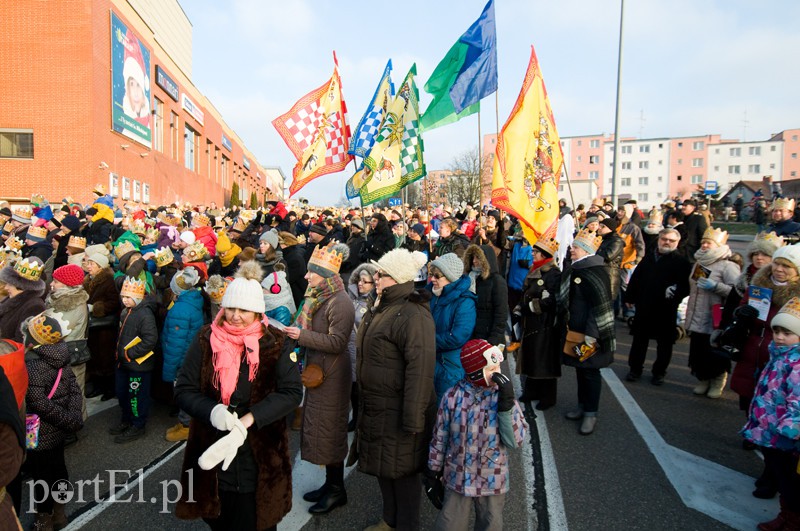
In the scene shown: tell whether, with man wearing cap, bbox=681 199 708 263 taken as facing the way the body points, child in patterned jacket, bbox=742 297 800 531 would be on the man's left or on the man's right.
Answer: on the man's left

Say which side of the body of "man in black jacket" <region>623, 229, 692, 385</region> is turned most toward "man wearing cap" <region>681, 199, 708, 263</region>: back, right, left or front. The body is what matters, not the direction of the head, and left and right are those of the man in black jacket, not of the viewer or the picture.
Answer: back

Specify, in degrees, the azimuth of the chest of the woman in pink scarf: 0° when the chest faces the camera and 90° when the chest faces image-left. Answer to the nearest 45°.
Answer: approximately 0°

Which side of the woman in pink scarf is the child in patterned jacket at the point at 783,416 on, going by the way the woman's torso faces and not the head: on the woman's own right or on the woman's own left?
on the woman's own left

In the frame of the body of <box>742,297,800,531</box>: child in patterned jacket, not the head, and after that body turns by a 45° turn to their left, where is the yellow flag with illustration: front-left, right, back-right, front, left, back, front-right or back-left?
back-right

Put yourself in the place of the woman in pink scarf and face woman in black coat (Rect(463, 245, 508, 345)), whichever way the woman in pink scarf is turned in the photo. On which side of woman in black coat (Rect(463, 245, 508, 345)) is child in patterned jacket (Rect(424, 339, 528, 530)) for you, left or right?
right

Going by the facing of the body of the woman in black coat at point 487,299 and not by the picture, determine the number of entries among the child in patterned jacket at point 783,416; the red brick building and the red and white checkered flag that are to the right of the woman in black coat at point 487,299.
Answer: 2

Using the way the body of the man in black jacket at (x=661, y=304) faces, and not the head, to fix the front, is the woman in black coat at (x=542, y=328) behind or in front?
in front

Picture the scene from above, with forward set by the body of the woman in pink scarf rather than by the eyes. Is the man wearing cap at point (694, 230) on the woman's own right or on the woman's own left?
on the woman's own left

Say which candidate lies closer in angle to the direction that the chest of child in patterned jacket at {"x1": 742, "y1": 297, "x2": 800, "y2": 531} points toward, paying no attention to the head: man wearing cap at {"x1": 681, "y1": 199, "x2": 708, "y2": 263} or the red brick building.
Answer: the red brick building

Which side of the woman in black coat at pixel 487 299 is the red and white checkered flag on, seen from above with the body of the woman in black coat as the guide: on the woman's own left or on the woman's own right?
on the woman's own right
